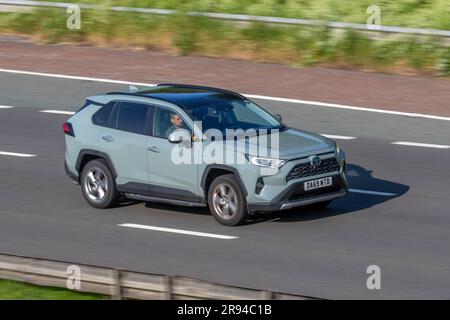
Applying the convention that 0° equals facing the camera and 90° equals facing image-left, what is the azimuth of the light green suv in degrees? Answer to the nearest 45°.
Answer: approximately 315°
